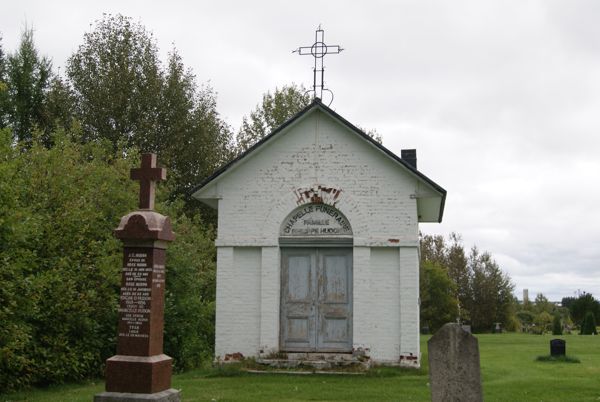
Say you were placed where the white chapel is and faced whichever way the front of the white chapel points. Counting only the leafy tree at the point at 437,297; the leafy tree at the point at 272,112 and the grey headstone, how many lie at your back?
2

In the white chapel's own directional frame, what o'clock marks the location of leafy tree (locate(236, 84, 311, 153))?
The leafy tree is roughly at 6 o'clock from the white chapel.

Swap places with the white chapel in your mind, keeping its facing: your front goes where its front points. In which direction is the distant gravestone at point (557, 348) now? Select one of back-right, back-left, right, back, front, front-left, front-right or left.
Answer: back-left

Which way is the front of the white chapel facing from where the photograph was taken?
facing the viewer

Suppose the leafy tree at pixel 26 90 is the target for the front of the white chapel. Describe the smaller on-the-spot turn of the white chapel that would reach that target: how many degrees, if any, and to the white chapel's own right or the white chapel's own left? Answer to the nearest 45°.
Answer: approximately 135° to the white chapel's own right

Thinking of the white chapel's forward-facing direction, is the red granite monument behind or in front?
in front

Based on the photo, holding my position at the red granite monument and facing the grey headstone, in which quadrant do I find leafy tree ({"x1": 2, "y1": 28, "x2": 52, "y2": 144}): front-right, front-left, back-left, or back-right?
back-left

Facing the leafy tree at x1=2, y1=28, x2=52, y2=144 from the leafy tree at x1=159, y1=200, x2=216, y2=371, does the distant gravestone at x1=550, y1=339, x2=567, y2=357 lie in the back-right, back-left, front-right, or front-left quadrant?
back-right

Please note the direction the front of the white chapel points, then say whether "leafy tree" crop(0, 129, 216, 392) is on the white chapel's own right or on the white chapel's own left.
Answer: on the white chapel's own right

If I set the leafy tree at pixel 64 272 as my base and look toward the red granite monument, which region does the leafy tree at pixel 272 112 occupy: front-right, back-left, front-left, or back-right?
back-left

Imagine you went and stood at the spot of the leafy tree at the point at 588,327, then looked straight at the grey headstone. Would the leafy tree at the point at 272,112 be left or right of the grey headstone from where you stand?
right

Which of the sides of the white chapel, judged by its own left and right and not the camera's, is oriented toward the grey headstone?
front
